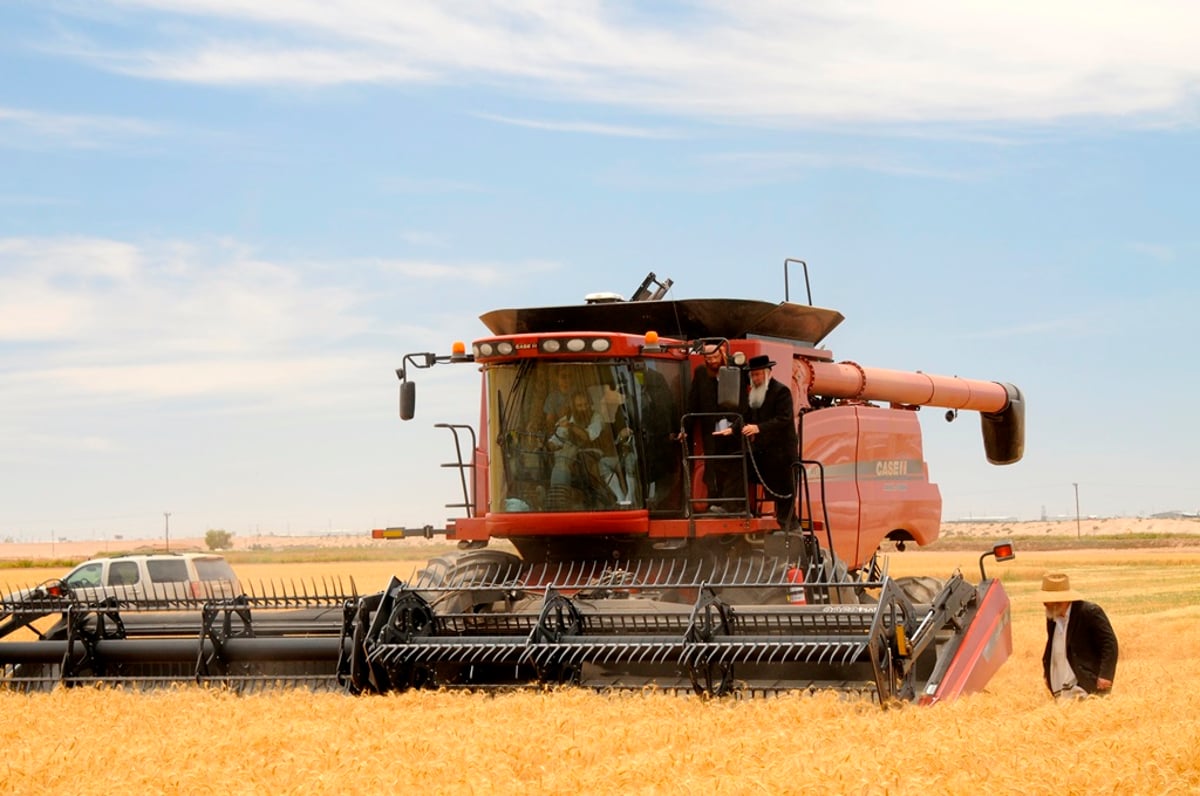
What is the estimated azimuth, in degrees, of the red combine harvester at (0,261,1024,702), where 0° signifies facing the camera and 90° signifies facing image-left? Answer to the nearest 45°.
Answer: approximately 45°

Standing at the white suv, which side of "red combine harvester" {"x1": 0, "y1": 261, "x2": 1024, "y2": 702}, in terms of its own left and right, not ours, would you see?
right

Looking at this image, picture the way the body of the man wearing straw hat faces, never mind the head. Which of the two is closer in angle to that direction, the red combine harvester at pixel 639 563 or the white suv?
the red combine harvester

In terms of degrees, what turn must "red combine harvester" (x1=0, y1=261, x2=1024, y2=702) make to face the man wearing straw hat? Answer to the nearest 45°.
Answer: approximately 135° to its left

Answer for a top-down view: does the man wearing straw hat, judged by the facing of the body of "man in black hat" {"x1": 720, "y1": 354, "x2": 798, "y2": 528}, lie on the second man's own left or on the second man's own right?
on the second man's own left

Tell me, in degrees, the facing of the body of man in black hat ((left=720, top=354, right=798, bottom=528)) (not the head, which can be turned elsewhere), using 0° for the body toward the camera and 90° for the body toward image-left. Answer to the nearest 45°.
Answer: approximately 45°
